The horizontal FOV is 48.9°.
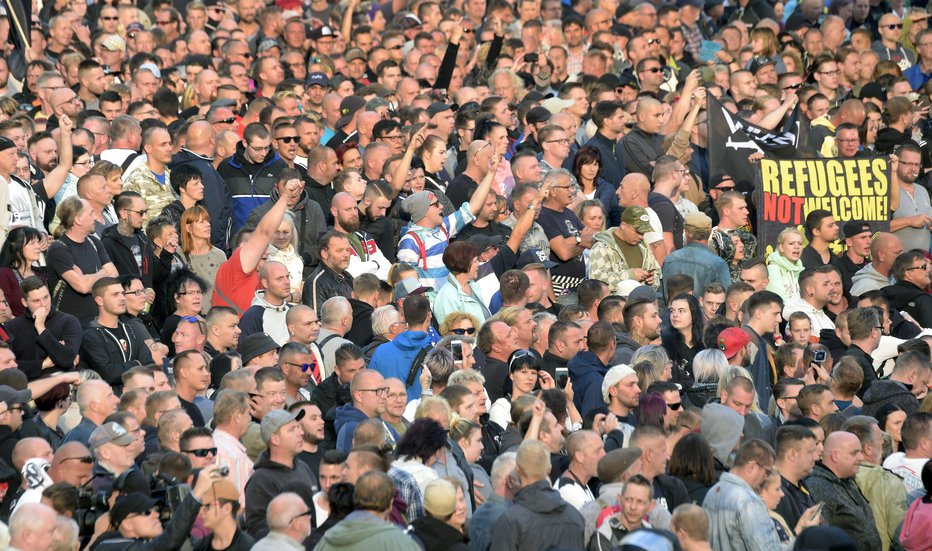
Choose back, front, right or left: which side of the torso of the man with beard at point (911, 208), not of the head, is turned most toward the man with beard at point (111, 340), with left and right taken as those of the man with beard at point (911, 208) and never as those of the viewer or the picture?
right

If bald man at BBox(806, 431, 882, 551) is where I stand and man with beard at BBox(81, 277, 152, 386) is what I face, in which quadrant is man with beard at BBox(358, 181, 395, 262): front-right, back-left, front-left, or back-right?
front-right

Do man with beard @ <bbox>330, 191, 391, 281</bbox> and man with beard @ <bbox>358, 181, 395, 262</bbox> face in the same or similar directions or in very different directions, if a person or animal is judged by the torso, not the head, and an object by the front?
same or similar directions

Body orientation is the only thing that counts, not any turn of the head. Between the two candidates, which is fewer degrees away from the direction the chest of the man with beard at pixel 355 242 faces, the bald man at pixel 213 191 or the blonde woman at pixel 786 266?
the blonde woman

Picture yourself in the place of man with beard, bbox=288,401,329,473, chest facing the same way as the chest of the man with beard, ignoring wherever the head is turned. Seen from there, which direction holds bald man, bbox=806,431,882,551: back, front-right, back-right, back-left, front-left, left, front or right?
front-left

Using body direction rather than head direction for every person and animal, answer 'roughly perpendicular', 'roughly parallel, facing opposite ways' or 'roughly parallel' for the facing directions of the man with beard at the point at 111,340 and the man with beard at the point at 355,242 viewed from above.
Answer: roughly parallel

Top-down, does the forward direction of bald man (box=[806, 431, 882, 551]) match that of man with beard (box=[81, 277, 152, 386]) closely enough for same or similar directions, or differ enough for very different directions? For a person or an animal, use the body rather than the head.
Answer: same or similar directions

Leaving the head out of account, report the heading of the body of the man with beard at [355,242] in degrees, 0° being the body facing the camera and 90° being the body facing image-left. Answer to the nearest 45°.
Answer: approximately 315°

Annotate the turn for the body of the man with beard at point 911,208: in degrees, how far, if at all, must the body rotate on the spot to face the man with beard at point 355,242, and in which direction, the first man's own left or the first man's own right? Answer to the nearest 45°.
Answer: approximately 90° to the first man's own right

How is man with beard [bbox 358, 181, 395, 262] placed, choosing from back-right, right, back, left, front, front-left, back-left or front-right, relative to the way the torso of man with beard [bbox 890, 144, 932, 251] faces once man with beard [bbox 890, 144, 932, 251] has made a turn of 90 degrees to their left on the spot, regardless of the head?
back

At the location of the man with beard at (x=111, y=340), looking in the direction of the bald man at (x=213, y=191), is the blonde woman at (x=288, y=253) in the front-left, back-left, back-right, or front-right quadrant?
front-right

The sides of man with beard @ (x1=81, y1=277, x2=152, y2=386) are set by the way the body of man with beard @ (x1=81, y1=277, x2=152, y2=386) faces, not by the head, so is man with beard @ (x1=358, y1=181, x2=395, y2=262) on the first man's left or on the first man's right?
on the first man's left

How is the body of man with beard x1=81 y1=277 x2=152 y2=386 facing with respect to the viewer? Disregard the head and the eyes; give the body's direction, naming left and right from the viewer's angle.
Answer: facing the viewer and to the right of the viewer

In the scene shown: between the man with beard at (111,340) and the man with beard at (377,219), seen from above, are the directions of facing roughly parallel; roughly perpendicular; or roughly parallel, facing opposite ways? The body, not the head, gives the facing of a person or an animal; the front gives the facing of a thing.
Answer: roughly parallel

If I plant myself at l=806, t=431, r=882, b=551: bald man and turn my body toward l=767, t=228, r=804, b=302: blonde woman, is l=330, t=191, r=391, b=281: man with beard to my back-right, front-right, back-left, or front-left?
front-left

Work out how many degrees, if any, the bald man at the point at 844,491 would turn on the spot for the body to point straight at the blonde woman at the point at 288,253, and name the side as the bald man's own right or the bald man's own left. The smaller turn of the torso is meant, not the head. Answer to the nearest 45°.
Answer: approximately 180°
